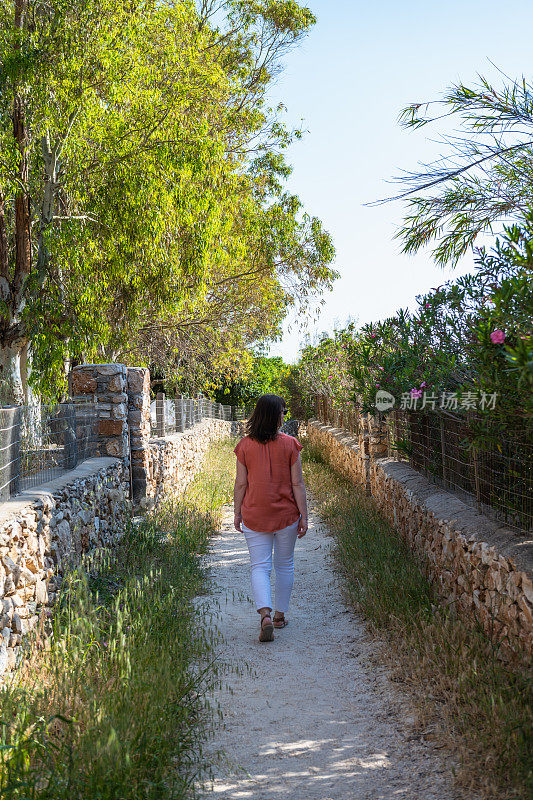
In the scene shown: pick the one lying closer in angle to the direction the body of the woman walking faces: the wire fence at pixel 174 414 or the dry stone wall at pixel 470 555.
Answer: the wire fence

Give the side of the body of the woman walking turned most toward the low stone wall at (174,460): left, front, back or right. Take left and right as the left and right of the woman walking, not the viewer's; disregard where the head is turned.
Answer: front

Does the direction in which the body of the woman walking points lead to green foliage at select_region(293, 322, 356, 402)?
yes

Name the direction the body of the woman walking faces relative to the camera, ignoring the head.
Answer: away from the camera

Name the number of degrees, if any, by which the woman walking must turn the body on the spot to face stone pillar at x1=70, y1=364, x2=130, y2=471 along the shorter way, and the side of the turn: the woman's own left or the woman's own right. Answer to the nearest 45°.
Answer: approximately 45° to the woman's own left

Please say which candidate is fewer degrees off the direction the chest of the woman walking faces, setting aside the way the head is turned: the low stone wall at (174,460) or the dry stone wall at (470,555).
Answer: the low stone wall

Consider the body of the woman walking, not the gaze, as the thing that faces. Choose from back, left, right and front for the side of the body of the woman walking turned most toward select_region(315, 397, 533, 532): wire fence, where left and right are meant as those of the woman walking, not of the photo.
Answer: right

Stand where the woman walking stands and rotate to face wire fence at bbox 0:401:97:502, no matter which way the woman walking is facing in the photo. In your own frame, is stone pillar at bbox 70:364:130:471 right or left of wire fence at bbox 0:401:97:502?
right

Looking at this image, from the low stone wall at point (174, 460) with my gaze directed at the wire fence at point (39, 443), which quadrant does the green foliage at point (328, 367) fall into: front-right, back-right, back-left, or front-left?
back-left

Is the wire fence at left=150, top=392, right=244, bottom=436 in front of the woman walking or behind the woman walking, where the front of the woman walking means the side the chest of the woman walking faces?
in front
